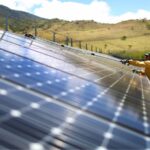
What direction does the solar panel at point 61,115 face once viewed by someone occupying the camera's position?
facing the viewer and to the right of the viewer
